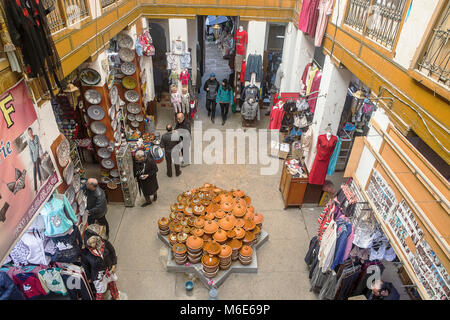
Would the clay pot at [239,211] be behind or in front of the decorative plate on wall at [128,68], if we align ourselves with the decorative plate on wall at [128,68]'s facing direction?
in front

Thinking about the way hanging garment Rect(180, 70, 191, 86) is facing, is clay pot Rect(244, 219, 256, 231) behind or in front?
in front

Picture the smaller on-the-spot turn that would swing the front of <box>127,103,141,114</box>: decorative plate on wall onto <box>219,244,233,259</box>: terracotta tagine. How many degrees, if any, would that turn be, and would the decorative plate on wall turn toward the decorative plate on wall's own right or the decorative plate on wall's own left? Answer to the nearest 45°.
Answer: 0° — it already faces it

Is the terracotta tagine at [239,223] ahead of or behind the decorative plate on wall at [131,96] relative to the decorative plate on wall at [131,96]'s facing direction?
ahead

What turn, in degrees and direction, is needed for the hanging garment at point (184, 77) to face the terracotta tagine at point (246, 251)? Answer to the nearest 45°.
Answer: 0° — it already faces it
